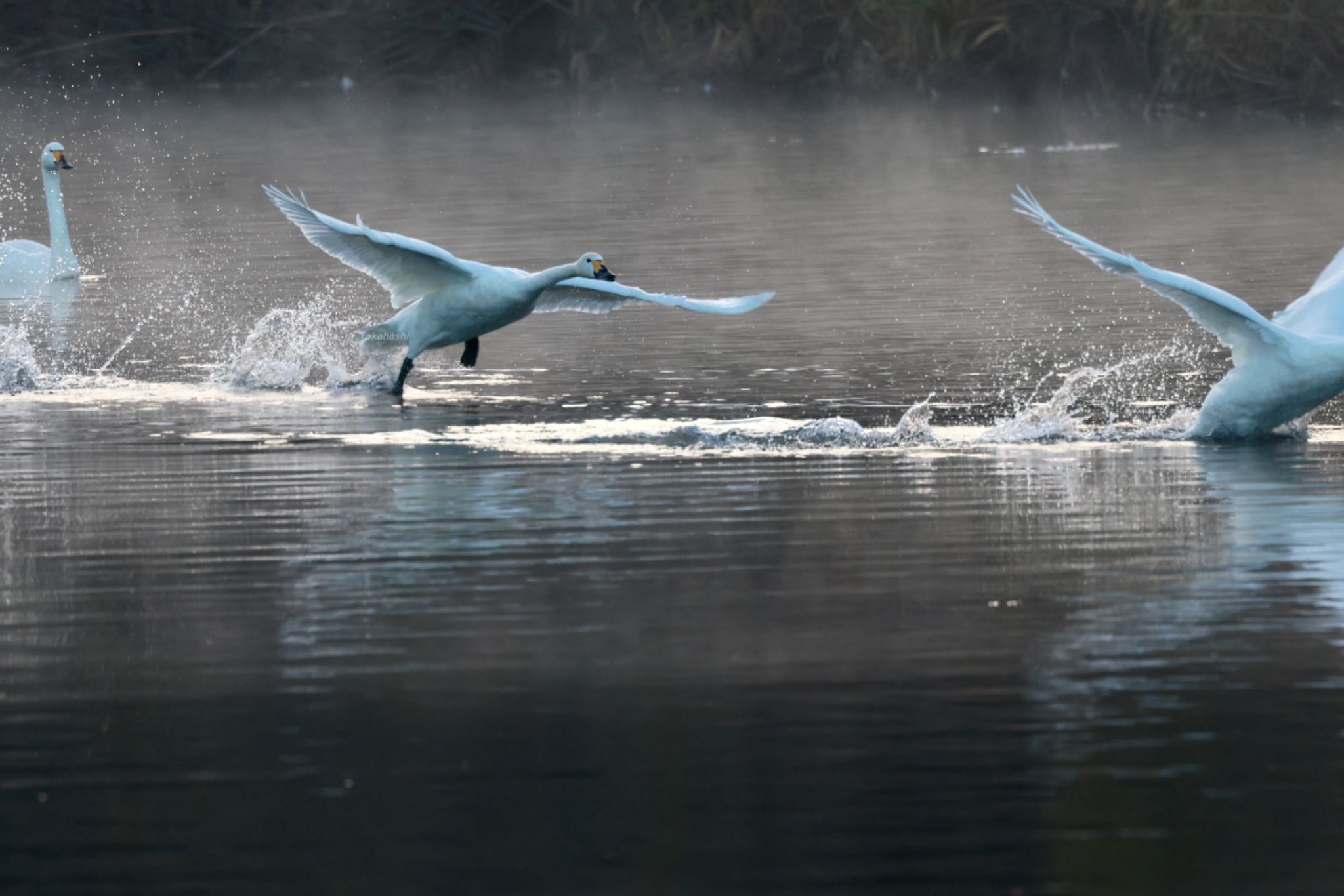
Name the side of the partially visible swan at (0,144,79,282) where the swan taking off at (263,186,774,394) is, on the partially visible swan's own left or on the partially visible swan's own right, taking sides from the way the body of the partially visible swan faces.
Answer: on the partially visible swan's own right

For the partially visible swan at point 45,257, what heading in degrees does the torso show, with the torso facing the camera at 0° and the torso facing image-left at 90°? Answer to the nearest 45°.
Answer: approximately 270°

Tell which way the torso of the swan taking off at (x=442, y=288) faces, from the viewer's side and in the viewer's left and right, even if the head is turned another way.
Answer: facing the viewer and to the right of the viewer

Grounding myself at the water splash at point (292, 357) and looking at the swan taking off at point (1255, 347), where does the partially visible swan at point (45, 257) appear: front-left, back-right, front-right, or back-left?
back-left

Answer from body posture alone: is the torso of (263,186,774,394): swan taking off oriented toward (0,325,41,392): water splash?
no

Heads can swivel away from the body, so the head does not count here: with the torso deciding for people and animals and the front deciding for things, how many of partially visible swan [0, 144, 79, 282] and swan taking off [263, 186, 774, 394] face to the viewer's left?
0

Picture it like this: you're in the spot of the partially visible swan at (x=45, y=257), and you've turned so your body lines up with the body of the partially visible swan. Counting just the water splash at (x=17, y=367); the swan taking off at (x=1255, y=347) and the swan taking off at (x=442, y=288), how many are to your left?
0

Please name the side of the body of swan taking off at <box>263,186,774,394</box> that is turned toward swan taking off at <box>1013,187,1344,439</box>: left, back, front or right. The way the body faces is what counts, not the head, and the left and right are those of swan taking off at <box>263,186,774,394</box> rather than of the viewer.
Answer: front

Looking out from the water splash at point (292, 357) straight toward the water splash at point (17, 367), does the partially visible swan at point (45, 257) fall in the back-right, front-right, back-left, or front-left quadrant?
front-right

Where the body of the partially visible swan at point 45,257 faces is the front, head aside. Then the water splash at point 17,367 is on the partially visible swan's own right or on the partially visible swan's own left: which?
on the partially visible swan's own right

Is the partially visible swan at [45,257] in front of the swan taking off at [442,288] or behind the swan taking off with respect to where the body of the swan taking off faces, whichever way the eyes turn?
behind

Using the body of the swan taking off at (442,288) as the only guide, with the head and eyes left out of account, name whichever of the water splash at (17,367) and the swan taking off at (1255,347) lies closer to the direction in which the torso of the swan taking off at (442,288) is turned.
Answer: the swan taking off

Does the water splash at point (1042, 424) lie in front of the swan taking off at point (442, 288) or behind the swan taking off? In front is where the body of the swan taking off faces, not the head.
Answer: in front

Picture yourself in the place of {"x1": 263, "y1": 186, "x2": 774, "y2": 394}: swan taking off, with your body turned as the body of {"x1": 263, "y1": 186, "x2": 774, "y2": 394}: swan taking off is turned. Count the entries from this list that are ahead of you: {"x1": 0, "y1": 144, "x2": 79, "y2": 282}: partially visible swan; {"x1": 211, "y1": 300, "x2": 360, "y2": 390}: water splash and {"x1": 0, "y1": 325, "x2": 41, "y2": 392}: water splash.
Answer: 0
